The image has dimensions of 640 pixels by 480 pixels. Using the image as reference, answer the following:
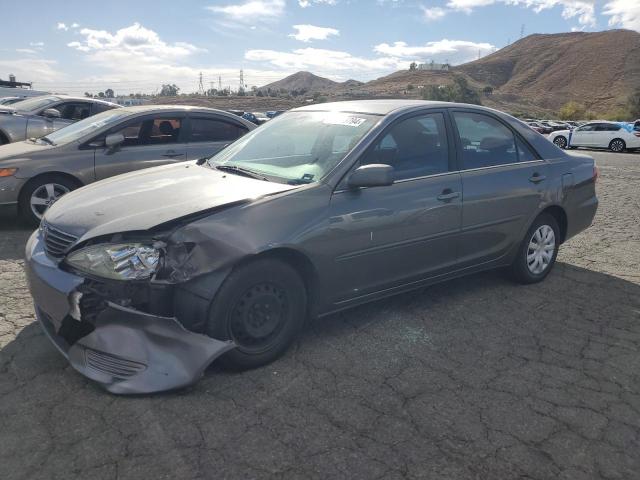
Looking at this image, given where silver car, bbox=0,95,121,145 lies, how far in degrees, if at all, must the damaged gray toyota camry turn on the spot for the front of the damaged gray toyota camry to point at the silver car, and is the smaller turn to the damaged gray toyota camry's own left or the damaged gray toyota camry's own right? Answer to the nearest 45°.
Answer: approximately 90° to the damaged gray toyota camry's own right

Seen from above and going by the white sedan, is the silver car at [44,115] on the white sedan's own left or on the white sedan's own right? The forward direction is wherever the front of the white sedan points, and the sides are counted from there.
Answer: on the white sedan's own left

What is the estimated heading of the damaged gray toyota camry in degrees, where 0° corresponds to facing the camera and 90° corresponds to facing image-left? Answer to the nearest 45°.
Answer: approximately 45°

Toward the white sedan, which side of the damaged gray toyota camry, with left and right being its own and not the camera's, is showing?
back

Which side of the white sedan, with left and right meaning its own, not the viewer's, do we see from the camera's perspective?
left

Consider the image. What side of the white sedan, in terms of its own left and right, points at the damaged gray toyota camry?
left
